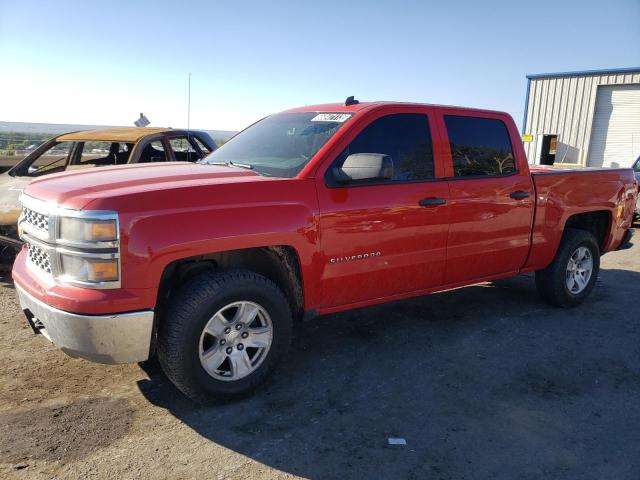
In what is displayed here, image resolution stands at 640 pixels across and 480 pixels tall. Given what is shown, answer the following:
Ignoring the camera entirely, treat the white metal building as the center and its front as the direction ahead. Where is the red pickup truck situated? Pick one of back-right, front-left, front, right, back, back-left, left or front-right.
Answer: front

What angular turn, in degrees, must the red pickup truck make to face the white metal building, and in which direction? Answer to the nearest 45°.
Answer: approximately 180°

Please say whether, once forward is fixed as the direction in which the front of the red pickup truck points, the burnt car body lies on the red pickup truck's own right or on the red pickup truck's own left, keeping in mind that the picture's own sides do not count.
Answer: on the red pickup truck's own right

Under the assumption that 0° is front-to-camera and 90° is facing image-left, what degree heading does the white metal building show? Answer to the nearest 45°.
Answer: approximately 0°

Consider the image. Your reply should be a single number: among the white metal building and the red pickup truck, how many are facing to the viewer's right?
0

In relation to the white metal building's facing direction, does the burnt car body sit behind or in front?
in front
